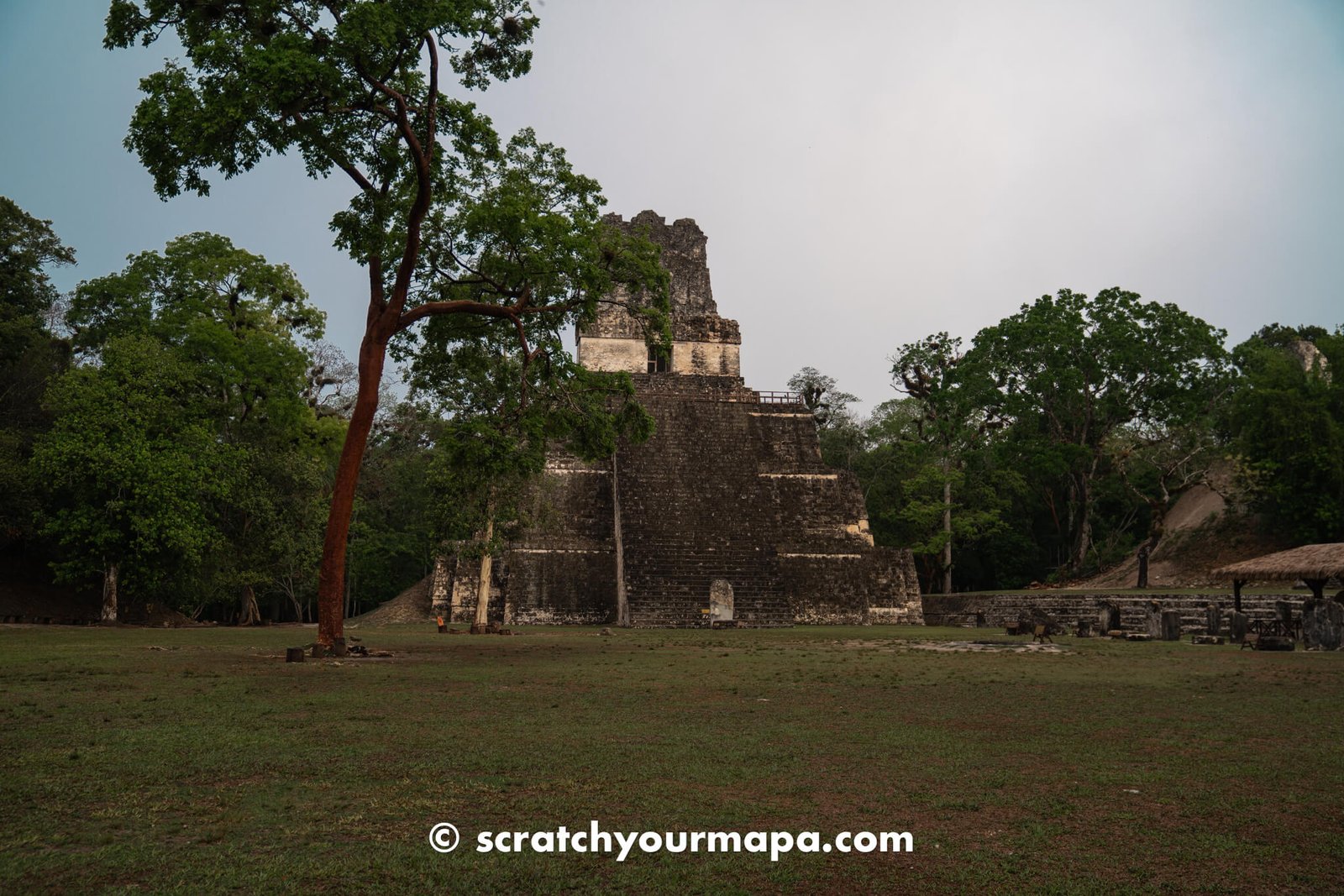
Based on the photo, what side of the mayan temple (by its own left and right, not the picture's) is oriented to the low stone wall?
left

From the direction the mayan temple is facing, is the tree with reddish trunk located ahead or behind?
ahead

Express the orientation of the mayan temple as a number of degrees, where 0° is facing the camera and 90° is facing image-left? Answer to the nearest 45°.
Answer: approximately 0°

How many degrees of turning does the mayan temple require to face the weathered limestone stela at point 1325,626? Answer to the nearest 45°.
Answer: approximately 45° to its left
